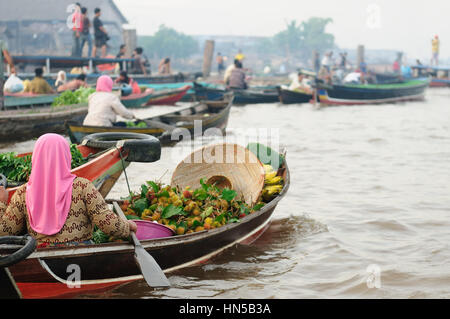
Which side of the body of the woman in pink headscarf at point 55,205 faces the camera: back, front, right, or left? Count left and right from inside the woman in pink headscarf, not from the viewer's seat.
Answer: back

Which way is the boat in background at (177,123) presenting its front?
to the viewer's right

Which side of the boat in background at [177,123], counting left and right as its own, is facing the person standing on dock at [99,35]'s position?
left

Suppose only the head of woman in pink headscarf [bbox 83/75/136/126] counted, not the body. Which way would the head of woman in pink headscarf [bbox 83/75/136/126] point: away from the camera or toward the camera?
away from the camera
